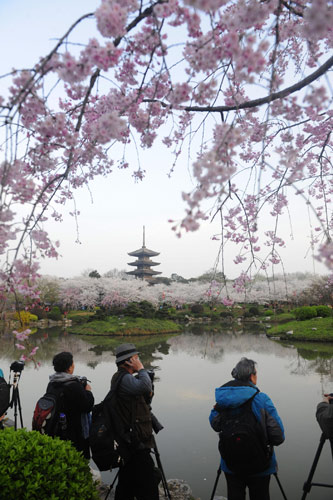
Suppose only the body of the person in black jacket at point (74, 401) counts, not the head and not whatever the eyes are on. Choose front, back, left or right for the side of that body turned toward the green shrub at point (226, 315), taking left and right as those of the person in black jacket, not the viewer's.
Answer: front

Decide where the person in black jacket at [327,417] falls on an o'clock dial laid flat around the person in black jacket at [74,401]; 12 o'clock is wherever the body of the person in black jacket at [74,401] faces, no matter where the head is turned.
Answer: the person in black jacket at [327,417] is roughly at 2 o'clock from the person in black jacket at [74,401].

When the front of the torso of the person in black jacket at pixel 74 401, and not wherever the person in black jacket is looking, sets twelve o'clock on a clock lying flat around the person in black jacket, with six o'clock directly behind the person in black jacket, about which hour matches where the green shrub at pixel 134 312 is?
The green shrub is roughly at 11 o'clock from the person in black jacket.

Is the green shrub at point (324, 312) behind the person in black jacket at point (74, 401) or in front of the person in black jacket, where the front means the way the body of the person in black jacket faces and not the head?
in front

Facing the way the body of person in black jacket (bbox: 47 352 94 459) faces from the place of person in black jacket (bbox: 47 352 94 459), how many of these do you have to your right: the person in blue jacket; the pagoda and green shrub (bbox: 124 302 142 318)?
1

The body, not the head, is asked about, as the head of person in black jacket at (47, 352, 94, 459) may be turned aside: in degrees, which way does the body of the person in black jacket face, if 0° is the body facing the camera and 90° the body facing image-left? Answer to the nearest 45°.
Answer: approximately 225°

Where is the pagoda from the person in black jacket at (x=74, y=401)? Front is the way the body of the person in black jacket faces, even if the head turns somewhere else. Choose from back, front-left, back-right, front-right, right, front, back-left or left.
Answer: front-left
